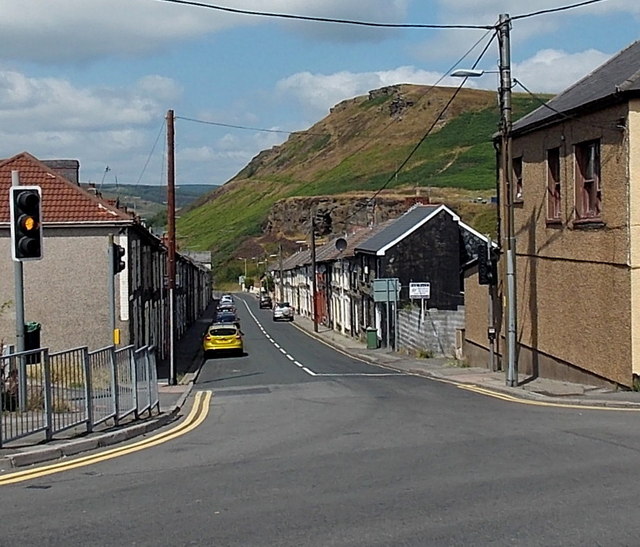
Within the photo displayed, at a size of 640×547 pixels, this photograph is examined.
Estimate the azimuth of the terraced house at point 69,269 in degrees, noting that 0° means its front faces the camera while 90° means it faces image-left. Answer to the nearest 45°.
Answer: approximately 270°

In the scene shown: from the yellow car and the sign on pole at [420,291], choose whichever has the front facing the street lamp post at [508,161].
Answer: the sign on pole

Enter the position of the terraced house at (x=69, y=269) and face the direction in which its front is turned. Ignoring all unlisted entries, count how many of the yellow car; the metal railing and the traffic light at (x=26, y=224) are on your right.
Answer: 2

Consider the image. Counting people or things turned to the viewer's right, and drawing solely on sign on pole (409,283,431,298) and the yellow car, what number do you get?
0

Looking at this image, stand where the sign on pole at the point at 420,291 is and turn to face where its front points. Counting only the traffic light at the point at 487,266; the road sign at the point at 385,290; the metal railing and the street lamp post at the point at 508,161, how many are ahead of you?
3

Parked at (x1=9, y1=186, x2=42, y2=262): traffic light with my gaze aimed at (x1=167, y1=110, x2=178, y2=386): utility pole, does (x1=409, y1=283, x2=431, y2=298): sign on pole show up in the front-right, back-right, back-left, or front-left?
front-right

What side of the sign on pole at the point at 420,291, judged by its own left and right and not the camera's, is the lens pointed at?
front

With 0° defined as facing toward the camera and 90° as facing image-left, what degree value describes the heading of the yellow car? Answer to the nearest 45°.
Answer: approximately 180°
